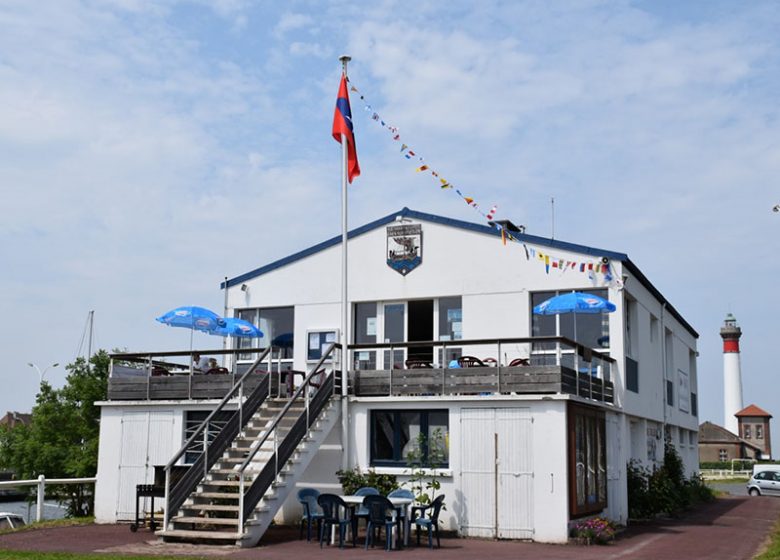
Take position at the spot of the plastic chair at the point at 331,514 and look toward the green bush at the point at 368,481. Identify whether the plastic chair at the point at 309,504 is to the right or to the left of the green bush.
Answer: left

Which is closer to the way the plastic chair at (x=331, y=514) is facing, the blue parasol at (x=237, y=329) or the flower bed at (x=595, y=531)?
the flower bed

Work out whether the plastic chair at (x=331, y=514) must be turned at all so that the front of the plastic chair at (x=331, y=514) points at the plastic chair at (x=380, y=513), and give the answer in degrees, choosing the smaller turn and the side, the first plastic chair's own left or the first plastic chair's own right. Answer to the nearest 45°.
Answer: approximately 90° to the first plastic chair's own right

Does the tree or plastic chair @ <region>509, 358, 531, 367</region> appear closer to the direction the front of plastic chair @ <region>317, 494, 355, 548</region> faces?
the plastic chair

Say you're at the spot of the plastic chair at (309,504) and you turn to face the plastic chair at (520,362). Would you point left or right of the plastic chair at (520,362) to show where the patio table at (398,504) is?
right

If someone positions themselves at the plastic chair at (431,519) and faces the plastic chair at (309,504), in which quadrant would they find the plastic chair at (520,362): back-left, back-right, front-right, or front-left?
back-right

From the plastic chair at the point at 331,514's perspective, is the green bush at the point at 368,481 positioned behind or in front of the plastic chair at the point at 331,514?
in front

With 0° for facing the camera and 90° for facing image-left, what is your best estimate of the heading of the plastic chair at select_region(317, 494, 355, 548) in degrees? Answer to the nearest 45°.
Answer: approximately 225°

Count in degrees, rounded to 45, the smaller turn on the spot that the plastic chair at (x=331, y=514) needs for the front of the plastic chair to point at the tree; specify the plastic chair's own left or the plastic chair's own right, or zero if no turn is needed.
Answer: approximately 90° to the plastic chair's own left
